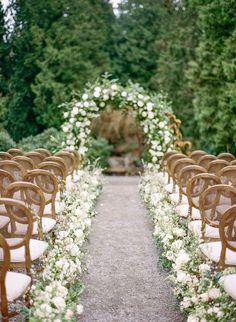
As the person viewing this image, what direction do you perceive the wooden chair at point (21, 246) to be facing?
facing away from the viewer and to the right of the viewer

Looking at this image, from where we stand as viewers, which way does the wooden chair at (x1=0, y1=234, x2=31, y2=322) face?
facing away from the viewer and to the right of the viewer

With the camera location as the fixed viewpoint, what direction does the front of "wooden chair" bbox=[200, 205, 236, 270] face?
facing away from the viewer and to the left of the viewer

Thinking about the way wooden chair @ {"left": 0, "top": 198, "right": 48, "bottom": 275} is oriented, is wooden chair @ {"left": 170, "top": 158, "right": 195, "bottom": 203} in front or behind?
in front

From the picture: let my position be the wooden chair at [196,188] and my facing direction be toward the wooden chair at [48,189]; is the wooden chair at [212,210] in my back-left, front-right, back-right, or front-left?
back-left

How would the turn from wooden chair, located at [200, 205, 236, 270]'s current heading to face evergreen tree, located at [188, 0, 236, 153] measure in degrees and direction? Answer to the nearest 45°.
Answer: approximately 45° to its right

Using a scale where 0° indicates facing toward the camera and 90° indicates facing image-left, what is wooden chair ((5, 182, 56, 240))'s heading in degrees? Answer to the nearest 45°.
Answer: approximately 225°

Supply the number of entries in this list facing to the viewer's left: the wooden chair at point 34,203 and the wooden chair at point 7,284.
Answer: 0

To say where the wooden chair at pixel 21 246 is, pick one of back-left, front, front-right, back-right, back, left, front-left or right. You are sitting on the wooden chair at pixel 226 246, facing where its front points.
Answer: front-left

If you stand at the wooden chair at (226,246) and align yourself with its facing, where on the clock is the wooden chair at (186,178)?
the wooden chair at (186,178) is roughly at 1 o'clock from the wooden chair at (226,246).

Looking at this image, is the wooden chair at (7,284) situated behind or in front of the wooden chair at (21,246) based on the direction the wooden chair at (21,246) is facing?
behind

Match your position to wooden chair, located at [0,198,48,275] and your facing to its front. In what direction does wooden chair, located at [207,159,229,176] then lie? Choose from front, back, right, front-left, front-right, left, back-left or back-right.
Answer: front
